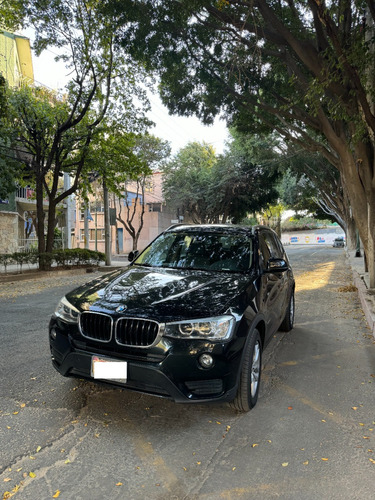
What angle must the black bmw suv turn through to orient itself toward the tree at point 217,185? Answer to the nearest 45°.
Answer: approximately 135° to its right

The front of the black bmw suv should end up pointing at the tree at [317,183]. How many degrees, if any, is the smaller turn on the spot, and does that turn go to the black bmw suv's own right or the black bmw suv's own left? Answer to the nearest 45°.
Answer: approximately 180°

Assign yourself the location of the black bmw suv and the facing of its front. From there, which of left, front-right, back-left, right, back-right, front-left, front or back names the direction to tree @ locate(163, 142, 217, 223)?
back-right

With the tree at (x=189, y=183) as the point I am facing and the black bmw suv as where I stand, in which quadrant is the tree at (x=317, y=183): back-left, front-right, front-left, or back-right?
front-right

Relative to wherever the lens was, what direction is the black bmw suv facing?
facing the viewer and to the left of the viewer
